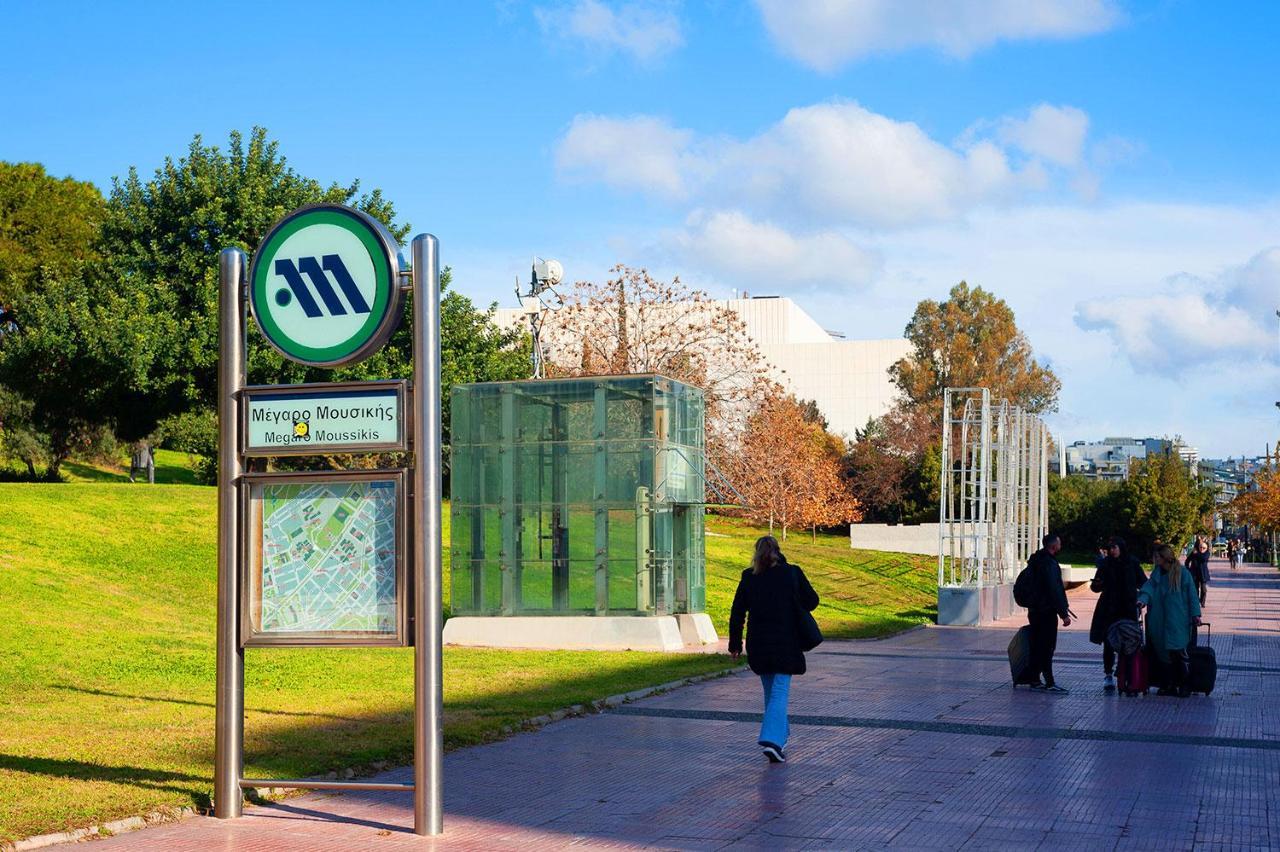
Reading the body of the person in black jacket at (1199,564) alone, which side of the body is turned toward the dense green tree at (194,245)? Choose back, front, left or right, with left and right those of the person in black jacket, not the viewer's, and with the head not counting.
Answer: right

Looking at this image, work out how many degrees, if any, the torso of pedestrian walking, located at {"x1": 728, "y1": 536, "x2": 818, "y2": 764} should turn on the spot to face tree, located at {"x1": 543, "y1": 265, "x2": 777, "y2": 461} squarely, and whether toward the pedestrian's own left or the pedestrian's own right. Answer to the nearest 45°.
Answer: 0° — they already face it

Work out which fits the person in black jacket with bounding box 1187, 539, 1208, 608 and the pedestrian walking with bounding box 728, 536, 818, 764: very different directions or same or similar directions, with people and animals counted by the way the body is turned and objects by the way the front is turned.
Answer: very different directions

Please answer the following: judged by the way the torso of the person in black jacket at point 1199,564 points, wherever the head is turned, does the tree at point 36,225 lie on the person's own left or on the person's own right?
on the person's own right

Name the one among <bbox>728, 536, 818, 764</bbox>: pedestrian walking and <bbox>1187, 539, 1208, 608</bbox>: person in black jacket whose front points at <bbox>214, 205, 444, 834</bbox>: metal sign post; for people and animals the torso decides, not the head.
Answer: the person in black jacket

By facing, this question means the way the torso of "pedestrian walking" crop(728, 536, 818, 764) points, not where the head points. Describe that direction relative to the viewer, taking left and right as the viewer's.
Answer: facing away from the viewer

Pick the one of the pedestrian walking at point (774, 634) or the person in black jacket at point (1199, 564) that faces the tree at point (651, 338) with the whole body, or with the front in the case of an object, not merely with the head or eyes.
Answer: the pedestrian walking

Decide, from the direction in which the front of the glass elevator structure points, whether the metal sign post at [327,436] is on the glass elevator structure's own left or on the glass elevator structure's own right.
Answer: on the glass elevator structure's own right

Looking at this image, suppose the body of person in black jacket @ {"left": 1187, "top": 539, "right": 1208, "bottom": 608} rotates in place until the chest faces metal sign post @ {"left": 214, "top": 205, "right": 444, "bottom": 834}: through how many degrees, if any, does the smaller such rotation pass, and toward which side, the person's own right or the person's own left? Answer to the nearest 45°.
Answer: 0° — they already face it
